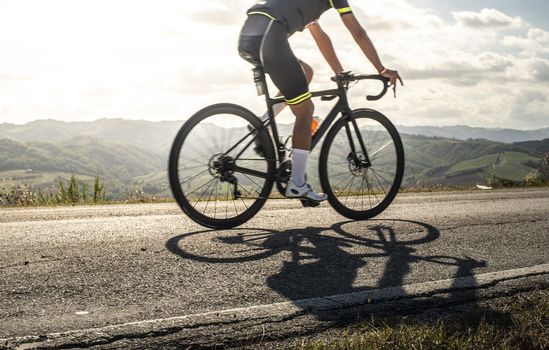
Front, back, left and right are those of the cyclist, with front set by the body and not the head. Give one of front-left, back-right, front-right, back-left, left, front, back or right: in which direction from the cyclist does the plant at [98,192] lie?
back-left

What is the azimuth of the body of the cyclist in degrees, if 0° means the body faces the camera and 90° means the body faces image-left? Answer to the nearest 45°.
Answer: approximately 270°

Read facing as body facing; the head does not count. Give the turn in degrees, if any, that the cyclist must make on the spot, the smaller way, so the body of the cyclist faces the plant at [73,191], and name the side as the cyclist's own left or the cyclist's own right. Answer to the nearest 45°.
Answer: approximately 135° to the cyclist's own left
